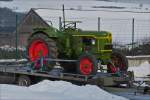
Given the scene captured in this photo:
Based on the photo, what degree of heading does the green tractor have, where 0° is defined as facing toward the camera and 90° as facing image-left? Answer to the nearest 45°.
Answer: approximately 315°
